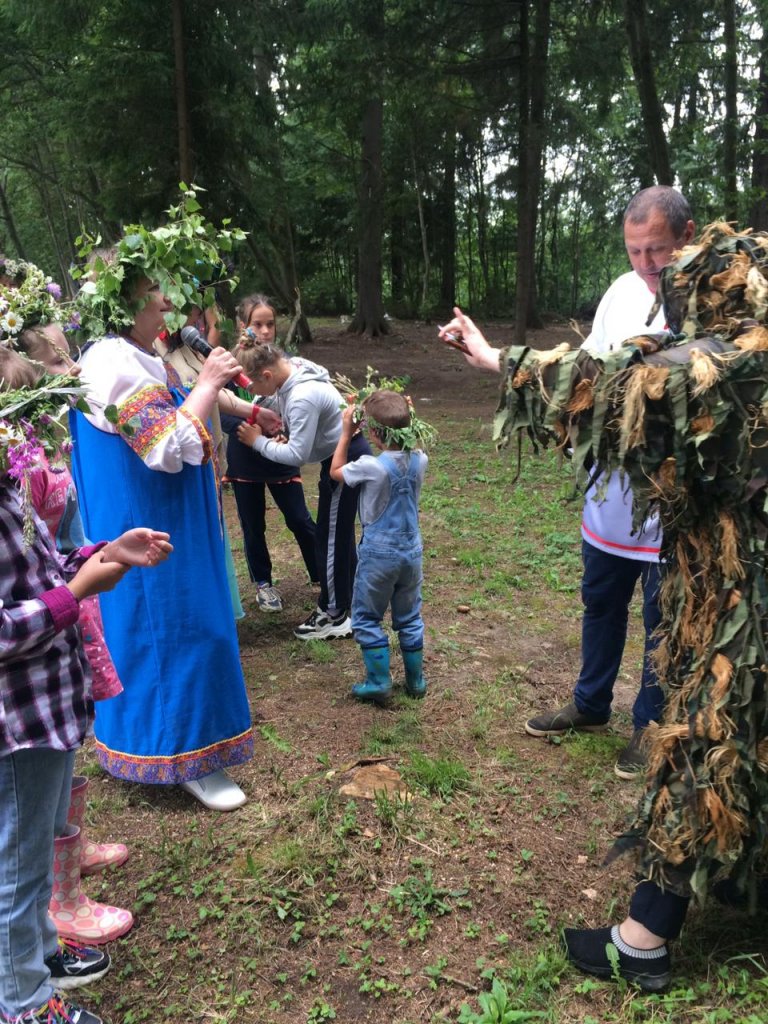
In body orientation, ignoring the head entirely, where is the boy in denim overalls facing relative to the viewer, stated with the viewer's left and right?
facing away from the viewer and to the left of the viewer

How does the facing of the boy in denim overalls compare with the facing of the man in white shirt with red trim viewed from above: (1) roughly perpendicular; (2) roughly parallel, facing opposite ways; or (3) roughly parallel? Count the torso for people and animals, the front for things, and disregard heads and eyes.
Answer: roughly perpendicular

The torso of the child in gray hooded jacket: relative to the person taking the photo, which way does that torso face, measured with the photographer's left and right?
facing to the left of the viewer

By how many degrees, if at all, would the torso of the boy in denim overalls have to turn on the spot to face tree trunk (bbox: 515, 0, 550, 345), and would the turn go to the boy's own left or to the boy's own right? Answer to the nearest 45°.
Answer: approximately 45° to the boy's own right

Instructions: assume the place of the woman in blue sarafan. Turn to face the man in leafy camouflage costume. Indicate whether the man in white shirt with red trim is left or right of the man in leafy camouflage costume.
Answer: left

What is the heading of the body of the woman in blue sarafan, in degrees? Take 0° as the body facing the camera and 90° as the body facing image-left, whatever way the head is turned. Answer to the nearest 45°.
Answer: approximately 270°

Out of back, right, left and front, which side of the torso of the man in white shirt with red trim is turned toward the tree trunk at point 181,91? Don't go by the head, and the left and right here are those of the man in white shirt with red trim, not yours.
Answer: right

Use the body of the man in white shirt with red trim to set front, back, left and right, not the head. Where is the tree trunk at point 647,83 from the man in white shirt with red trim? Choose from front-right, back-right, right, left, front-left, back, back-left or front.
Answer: back-right

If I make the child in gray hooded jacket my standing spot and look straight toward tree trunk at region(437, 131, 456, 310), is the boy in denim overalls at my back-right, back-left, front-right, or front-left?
back-right

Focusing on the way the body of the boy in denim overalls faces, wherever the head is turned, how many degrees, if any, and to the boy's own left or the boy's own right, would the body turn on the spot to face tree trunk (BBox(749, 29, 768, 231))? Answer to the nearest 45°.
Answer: approximately 90° to the boy's own right

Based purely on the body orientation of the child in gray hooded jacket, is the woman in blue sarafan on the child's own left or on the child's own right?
on the child's own left
